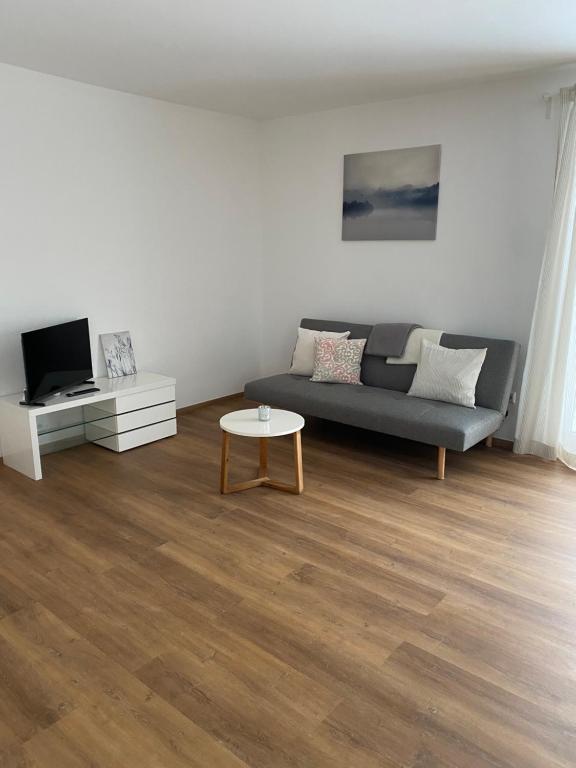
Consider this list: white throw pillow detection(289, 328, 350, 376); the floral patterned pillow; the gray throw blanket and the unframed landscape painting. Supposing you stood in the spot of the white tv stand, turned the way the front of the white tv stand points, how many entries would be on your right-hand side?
0

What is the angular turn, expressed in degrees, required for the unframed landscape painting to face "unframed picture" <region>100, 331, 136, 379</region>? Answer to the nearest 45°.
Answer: approximately 45° to its right

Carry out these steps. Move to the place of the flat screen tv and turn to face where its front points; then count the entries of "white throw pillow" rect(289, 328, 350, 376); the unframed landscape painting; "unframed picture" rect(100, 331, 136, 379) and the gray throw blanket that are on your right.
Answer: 0

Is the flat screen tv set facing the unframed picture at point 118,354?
no

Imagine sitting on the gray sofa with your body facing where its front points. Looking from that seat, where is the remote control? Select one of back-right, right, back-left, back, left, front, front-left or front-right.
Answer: front-right

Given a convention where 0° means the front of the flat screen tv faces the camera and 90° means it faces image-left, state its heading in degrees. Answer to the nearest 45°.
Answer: approximately 315°

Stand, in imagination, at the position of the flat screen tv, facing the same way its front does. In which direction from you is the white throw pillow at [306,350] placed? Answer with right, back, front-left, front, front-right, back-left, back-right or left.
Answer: front-left

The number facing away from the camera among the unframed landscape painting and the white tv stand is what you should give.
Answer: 0

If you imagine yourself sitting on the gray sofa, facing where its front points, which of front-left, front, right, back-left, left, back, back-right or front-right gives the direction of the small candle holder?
front

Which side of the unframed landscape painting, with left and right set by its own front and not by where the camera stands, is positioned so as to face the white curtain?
left

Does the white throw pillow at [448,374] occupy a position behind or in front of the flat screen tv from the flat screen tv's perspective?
in front

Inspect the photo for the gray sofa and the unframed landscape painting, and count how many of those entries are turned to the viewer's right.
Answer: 0

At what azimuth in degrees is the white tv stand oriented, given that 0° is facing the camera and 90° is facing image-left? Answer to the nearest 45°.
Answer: approximately 315°

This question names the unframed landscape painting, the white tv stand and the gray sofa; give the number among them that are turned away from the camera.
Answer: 0

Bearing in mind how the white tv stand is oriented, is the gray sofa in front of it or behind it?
in front

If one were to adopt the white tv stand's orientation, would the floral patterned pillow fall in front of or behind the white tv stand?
in front

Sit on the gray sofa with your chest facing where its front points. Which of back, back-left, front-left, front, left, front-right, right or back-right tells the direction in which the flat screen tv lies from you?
front-right

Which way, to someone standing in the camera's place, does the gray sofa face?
facing the viewer and to the left of the viewer

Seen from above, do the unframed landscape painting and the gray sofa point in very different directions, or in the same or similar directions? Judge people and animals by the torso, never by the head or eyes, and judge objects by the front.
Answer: same or similar directions

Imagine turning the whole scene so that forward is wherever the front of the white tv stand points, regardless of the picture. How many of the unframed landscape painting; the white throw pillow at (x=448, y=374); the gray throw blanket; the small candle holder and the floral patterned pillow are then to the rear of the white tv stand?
0
